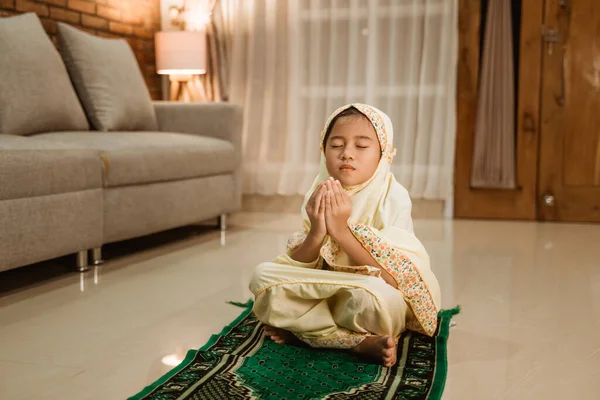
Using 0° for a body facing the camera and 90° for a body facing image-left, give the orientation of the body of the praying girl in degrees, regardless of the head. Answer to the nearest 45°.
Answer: approximately 45°

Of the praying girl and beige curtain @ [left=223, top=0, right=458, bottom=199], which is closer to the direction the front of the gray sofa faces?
the praying girl

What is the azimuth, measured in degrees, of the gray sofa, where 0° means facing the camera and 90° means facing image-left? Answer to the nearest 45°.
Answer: approximately 315°

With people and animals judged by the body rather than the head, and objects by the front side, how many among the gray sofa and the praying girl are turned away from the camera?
0

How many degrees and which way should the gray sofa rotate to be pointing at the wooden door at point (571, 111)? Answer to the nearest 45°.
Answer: approximately 45° to its left

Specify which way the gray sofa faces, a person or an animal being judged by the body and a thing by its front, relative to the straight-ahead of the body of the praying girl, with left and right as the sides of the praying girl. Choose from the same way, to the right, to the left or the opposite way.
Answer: to the left
